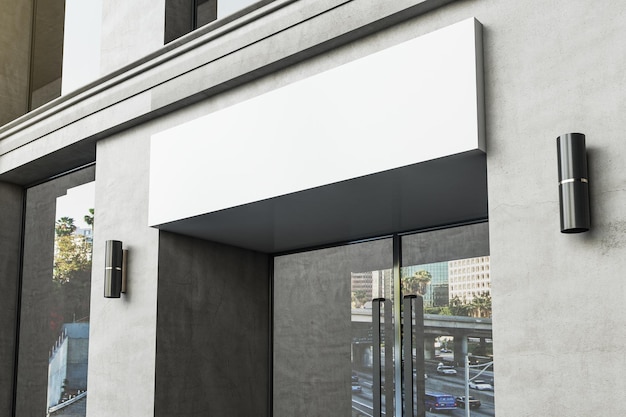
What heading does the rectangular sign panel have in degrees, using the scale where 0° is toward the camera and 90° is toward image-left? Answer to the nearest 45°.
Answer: approximately 45°

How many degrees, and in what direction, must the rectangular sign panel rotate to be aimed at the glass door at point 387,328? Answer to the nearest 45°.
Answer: approximately 135° to its right

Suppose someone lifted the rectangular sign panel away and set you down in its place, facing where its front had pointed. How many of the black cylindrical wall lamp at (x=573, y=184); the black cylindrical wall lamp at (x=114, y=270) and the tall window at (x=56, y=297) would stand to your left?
1

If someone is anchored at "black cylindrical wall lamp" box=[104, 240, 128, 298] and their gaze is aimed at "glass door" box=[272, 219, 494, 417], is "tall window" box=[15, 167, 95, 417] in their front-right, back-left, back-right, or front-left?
back-left

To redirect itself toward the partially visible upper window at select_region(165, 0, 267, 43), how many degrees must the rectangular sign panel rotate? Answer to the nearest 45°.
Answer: approximately 90° to its right

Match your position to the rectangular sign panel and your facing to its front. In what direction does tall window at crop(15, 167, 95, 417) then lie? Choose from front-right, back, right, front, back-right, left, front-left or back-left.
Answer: right

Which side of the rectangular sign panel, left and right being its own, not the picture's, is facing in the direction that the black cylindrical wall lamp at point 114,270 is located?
right

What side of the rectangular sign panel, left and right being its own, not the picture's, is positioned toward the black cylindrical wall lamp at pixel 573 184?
left
